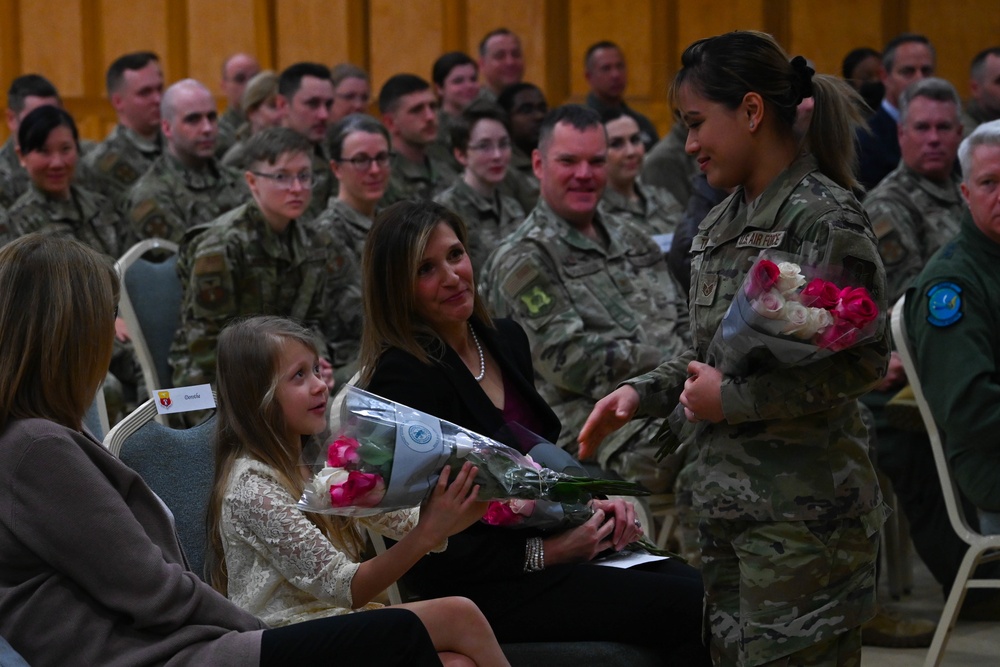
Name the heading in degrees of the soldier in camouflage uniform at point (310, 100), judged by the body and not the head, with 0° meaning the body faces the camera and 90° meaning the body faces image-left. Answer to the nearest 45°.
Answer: approximately 315°

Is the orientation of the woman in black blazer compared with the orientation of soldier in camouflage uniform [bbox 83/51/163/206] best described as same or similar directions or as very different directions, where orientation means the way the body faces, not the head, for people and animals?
same or similar directions

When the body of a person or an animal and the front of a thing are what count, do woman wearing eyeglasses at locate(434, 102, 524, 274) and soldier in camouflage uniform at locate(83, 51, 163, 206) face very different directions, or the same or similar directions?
same or similar directions

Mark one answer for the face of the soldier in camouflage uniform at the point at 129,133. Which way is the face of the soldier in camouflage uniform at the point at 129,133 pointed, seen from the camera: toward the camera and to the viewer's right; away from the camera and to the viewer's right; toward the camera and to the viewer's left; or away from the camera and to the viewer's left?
toward the camera and to the viewer's right

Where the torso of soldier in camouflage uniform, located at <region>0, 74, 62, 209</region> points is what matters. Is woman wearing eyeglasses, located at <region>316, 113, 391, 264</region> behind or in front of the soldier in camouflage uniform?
in front

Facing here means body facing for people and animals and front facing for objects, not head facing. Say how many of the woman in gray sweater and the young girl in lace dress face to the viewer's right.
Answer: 2

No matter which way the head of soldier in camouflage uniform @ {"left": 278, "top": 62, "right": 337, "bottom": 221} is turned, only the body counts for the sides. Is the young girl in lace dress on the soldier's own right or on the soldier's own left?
on the soldier's own right

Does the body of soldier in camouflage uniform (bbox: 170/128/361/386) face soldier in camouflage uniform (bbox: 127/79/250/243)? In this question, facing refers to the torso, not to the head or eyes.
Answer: no

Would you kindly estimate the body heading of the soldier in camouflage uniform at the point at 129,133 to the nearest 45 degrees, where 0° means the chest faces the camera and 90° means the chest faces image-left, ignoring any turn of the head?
approximately 315°

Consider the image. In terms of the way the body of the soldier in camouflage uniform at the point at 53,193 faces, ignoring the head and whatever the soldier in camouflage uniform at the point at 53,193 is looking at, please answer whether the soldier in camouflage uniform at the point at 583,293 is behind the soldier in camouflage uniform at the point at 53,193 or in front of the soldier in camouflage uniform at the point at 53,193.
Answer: in front

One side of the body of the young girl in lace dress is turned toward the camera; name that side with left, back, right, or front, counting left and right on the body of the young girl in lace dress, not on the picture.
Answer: right

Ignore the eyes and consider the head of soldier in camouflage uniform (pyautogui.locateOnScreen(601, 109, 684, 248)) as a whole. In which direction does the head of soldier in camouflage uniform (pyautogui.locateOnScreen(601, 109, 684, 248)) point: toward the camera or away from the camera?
toward the camera

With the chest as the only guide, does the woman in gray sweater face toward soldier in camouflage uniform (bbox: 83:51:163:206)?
no

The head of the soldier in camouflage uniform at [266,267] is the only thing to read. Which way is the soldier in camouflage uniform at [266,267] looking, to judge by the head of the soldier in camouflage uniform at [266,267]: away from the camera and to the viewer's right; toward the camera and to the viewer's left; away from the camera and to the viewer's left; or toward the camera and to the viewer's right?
toward the camera and to the viewer's right

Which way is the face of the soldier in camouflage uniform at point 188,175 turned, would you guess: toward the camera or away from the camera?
toward the camera
